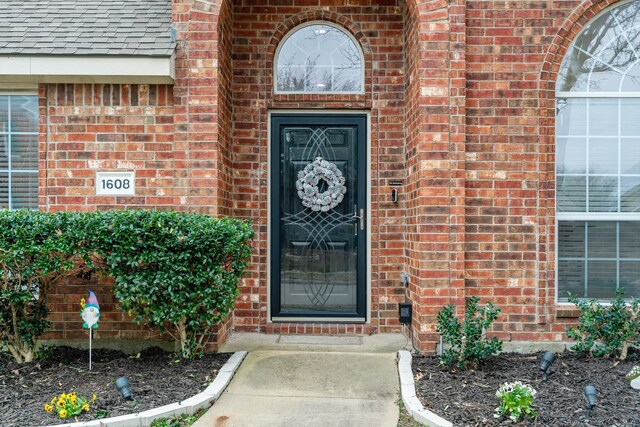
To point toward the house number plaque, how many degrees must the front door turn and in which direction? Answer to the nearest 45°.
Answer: approximately 90° to its right

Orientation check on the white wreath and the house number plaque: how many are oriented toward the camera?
2

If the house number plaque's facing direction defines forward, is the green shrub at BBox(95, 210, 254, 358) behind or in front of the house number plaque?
in front

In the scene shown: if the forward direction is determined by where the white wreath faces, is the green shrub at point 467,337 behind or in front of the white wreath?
in front

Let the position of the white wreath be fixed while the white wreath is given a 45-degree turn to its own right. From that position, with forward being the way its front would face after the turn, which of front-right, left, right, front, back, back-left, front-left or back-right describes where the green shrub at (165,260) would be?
front

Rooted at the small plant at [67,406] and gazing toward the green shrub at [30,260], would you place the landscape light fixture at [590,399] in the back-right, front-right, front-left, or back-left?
back-right

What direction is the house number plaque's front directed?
toward the camera

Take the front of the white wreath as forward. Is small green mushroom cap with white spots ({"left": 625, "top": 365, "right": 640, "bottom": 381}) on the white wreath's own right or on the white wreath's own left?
on the white wreath's own left

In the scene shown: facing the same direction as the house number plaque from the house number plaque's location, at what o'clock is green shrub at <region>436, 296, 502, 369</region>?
The green shrub is roughly at 10 o'clock from the house number plaque.

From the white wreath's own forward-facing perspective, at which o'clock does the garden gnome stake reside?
The garden gnome stake is roughly at 2 o'clock from the white wreath.

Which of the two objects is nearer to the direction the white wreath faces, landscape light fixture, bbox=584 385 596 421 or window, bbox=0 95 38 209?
the landscape light fixture

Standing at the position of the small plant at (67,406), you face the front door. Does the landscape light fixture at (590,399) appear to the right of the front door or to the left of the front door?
right

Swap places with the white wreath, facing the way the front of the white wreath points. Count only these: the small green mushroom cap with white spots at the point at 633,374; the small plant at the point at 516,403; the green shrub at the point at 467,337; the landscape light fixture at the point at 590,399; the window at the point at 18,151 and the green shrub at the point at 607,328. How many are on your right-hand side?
1

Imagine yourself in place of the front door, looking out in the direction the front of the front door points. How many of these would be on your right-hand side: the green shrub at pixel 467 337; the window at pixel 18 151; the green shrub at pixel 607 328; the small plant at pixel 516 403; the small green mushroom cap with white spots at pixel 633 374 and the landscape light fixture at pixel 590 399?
1
